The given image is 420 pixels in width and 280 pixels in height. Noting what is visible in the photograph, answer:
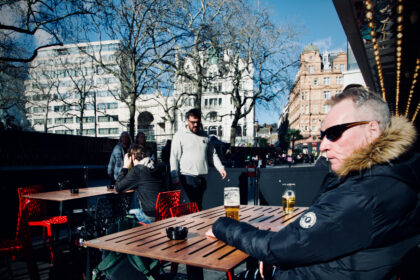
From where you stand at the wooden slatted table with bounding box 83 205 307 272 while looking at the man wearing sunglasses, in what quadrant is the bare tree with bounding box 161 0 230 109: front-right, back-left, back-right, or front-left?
back-left

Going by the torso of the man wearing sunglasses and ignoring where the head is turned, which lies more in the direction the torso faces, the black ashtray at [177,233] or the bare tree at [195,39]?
the black ashtray

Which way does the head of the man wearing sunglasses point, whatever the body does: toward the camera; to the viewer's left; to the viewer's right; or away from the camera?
to the viewer's left

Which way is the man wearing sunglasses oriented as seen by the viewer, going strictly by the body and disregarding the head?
to the viewer's left

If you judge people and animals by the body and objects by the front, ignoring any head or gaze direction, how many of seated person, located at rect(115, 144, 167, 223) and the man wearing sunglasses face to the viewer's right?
0
